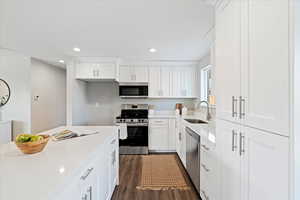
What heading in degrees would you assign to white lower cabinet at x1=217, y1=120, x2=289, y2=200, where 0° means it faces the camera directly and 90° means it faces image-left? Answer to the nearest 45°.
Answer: approximately 45°

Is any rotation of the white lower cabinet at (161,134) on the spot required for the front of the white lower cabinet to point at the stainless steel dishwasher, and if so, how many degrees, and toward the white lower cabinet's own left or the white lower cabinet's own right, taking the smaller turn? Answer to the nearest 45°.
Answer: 0° — it already faces it

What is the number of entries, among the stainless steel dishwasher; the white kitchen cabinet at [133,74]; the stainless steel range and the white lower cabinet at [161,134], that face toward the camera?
3

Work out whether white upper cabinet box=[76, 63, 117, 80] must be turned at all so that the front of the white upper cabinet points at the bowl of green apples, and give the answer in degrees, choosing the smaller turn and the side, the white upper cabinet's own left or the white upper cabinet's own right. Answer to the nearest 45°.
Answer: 0° — it already faces it

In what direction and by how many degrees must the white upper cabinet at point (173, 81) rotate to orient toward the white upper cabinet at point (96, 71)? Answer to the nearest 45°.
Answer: approximately 90° to its right

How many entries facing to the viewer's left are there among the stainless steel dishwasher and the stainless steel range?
1
